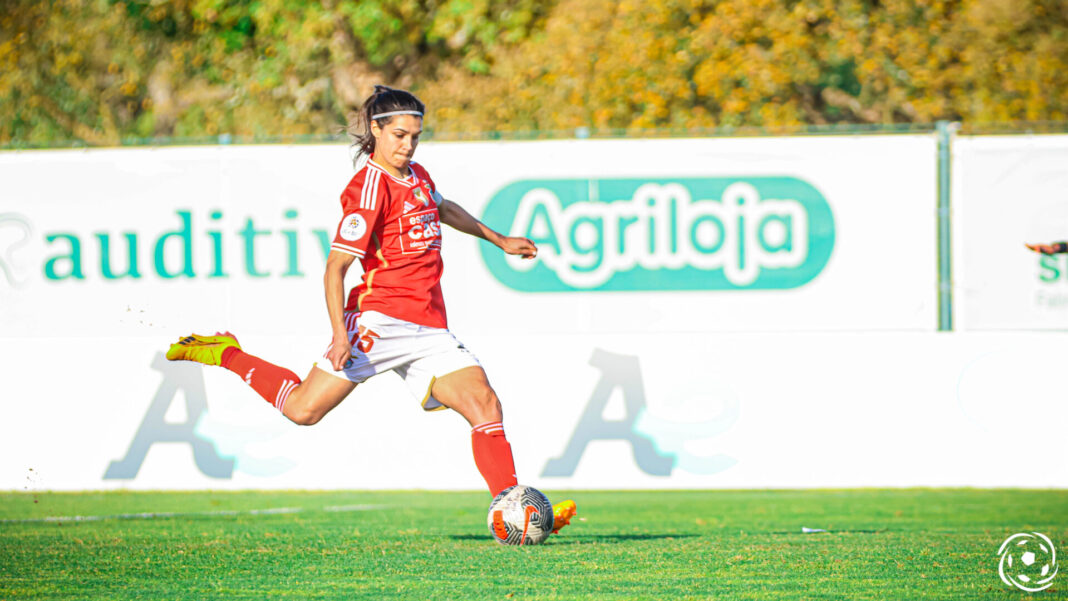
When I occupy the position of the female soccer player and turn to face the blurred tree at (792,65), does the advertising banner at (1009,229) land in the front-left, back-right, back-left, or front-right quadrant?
front-right

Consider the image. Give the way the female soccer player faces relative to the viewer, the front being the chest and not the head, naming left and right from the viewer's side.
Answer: facing the viewer and to the right of the viewer

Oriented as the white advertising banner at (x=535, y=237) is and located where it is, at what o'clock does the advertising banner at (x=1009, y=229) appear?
The advertising banner is roughly at 9 o'clock from the white advertising banner.

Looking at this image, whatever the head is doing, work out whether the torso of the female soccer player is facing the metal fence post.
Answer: no

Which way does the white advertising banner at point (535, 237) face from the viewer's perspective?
toward the camera

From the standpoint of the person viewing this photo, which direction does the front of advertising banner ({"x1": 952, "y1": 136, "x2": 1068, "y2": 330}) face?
facing the viewer

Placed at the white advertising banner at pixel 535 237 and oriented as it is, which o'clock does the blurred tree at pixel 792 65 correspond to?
The blurred tree is roughly at 7 o'clock from the white advertising banner.

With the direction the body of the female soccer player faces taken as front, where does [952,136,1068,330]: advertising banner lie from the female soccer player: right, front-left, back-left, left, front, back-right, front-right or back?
left

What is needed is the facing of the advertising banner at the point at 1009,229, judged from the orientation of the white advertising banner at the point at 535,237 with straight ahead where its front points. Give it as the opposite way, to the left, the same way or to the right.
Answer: the same way

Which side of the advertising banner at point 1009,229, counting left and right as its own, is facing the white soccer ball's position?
front

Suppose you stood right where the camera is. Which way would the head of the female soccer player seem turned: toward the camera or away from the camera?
toward the camera

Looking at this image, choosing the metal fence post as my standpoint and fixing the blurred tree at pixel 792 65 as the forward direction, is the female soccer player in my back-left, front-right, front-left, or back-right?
back-left

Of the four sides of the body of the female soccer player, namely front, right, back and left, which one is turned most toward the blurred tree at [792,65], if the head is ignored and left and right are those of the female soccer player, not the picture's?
left

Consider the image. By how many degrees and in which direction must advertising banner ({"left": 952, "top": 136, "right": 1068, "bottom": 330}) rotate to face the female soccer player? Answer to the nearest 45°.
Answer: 0° — it already faces them

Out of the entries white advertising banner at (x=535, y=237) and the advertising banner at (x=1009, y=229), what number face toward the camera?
2

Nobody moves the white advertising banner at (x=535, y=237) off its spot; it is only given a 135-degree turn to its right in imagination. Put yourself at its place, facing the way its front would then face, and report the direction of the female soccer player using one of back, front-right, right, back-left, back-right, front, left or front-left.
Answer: back-left

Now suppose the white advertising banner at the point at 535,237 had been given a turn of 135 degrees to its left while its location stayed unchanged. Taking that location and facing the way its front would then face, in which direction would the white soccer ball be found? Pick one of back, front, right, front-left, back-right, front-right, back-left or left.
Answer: back-right

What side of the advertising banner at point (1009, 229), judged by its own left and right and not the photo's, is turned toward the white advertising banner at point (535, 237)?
right
